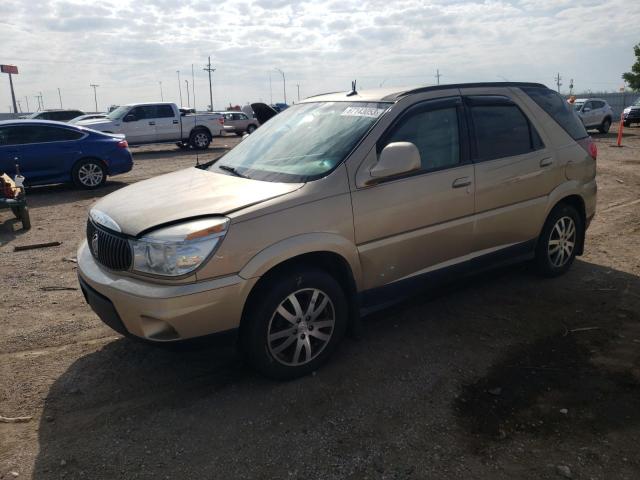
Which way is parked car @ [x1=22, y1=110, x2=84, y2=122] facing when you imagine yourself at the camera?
facing to the left of the viewer

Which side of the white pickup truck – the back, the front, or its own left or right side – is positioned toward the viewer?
left

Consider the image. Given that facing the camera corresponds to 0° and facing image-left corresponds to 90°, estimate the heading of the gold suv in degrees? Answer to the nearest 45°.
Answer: approximately 45°

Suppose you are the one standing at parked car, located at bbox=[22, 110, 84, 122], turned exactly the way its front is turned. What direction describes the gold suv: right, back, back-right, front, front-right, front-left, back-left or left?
left

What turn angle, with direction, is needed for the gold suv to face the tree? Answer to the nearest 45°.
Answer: approximately 180°

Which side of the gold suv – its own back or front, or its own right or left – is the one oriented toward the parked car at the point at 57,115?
right

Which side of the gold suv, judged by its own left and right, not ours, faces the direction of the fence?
back
